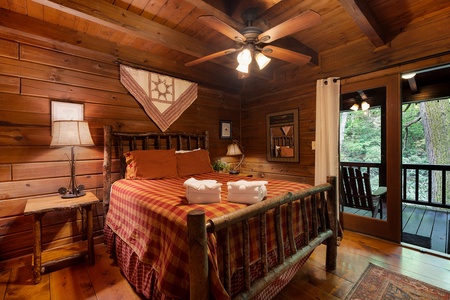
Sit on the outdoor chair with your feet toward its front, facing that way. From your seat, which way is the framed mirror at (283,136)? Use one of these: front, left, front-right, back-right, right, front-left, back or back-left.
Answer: back-left

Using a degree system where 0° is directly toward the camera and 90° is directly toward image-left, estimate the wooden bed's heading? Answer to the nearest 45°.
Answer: approximately 315°

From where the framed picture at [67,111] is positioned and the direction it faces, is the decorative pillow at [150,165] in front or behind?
in front

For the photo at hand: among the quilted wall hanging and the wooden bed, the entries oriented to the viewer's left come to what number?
0

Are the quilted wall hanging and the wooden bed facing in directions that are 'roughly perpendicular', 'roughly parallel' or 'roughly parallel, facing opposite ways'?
roughly parallel

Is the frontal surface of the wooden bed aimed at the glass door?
no

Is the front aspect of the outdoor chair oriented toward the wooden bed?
no

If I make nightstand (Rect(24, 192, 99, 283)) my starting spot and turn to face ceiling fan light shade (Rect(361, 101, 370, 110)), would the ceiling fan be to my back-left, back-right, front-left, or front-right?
front-right

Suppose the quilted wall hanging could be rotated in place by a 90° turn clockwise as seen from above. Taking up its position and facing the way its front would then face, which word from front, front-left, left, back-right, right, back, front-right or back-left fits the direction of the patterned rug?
left

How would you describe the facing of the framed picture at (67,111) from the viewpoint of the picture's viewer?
facing the viewer and to the right of the viewer

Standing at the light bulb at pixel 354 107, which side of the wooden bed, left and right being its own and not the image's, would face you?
left

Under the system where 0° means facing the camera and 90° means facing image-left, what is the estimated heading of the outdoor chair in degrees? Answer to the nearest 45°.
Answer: approximately 225°
